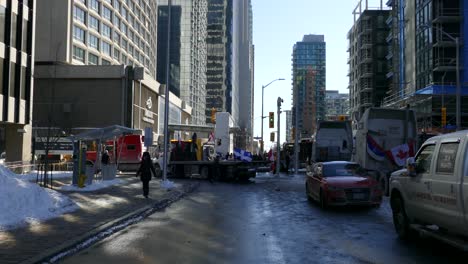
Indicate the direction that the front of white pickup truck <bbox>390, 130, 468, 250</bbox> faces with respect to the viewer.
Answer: facing away from the viewer and to the left of the viewer

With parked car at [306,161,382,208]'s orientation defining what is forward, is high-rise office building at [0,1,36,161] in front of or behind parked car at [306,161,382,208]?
behind

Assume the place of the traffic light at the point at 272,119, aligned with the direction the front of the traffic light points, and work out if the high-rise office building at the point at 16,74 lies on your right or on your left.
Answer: on your right

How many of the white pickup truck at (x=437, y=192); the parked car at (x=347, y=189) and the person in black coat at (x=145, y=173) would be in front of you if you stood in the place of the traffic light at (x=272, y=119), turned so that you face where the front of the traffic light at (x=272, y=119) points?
3

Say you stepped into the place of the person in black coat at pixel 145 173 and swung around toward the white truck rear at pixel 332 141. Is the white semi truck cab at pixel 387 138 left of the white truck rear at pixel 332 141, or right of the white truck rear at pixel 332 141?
right

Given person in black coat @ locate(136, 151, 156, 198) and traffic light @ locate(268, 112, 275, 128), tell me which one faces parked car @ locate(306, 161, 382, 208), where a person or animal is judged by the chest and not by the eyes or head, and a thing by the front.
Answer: the traffic light

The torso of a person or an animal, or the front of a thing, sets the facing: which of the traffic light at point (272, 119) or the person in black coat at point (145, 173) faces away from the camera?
the person in black coat

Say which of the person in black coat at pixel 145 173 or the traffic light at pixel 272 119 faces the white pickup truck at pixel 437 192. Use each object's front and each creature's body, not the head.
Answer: the traffic light
